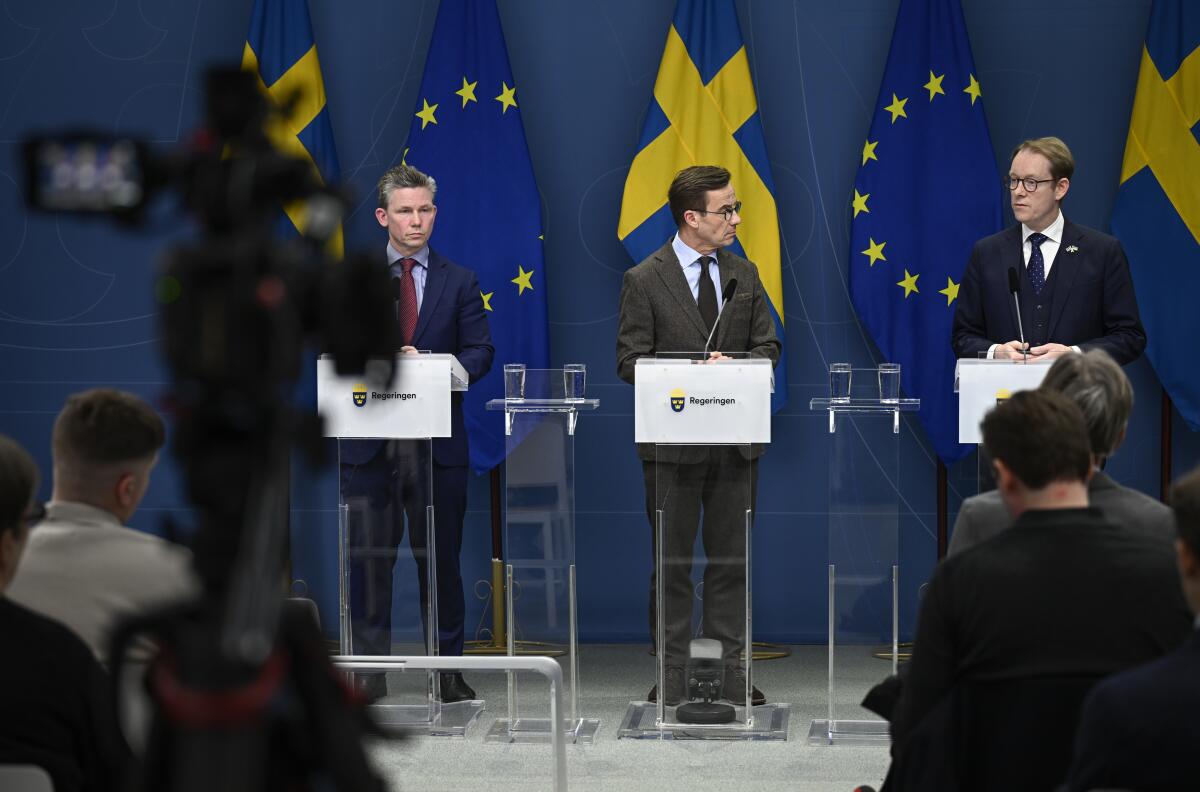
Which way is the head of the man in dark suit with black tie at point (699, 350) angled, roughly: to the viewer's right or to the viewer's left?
to the viewer's right

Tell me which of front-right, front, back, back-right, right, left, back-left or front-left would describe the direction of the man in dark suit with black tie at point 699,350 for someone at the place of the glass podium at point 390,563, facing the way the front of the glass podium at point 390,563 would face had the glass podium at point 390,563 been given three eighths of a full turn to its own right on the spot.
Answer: back-right

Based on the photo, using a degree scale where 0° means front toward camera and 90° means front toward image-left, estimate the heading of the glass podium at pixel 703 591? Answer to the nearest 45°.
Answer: approximately 0°

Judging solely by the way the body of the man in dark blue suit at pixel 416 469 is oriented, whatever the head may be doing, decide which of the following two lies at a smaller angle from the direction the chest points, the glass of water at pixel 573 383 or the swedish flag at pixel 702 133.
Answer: the glass of water

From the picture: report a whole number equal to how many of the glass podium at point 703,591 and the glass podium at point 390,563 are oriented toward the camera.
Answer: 2

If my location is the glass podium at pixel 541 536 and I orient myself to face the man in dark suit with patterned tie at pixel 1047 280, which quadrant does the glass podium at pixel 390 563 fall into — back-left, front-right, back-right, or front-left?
back-left

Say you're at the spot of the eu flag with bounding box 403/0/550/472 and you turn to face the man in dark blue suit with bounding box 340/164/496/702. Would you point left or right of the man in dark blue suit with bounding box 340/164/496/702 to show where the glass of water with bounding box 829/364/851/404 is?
left

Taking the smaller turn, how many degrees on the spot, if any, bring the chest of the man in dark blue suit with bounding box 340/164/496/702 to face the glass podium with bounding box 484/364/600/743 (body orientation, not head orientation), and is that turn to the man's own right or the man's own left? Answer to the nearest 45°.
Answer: approximately 45° to the man's own left

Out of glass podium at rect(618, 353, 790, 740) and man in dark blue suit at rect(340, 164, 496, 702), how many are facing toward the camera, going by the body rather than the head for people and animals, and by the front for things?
2

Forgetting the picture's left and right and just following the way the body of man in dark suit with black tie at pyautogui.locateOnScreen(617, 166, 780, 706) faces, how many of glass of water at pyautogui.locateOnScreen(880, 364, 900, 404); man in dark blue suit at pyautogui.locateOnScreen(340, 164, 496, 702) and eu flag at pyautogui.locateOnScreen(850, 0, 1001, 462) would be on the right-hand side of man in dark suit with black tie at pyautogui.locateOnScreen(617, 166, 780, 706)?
1

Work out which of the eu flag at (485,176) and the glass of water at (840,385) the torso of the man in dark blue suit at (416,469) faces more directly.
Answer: the glass of water

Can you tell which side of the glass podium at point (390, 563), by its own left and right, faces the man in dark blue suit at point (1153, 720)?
front

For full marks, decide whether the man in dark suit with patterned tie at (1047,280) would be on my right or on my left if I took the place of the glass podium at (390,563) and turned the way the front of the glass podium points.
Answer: on my left

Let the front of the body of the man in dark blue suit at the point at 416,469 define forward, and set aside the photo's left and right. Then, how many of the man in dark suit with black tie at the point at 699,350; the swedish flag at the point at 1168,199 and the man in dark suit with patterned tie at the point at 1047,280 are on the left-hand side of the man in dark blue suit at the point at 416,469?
3
